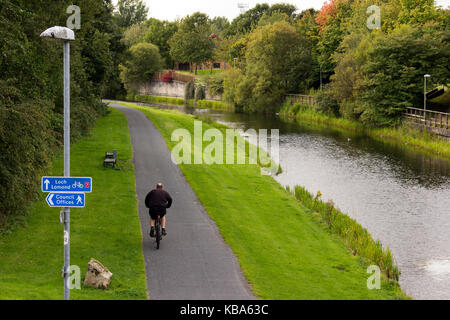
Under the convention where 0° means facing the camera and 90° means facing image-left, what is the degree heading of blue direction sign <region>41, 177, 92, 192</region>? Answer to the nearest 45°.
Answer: approximately 0°

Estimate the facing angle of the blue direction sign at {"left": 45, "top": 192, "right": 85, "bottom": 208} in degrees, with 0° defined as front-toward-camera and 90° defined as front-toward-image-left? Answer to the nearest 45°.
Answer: approximately 0°

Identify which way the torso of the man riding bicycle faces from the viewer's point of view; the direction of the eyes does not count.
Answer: away from the camera

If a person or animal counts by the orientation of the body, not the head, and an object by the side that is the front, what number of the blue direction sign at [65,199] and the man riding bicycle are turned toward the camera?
1

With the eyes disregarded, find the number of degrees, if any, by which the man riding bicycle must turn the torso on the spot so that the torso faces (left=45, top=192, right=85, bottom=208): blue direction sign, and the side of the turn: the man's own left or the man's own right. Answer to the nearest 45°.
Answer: approximately 180°

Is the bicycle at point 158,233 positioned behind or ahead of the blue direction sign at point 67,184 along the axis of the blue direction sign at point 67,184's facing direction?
behind

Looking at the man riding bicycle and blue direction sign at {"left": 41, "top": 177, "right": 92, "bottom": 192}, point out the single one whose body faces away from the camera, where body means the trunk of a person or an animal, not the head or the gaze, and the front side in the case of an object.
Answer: the man riding bicycle

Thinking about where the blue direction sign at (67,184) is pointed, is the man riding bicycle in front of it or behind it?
behind

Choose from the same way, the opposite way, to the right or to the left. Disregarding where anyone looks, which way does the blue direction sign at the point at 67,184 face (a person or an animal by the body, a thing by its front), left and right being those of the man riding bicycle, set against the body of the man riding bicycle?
the opposite way
